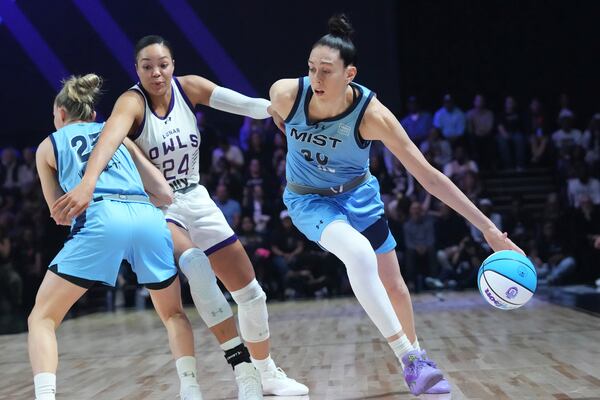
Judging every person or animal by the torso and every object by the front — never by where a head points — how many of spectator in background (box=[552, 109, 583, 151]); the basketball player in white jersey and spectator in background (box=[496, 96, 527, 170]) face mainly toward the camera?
3

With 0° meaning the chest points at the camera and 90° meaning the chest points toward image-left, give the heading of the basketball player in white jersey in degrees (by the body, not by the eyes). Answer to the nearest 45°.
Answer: approximately 0°

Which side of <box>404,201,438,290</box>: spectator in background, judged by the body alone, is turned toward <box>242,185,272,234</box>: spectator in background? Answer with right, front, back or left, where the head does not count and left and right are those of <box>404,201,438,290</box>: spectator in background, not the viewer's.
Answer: right

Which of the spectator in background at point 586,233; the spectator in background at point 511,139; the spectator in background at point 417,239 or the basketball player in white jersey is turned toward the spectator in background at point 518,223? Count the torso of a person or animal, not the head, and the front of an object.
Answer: the spectator in background at point 511,139

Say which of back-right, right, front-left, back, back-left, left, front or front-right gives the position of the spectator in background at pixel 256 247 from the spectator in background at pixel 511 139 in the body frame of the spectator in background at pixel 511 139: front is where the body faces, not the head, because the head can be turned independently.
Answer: front-right

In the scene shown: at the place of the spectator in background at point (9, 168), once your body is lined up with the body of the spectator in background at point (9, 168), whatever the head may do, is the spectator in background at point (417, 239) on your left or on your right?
on your left
